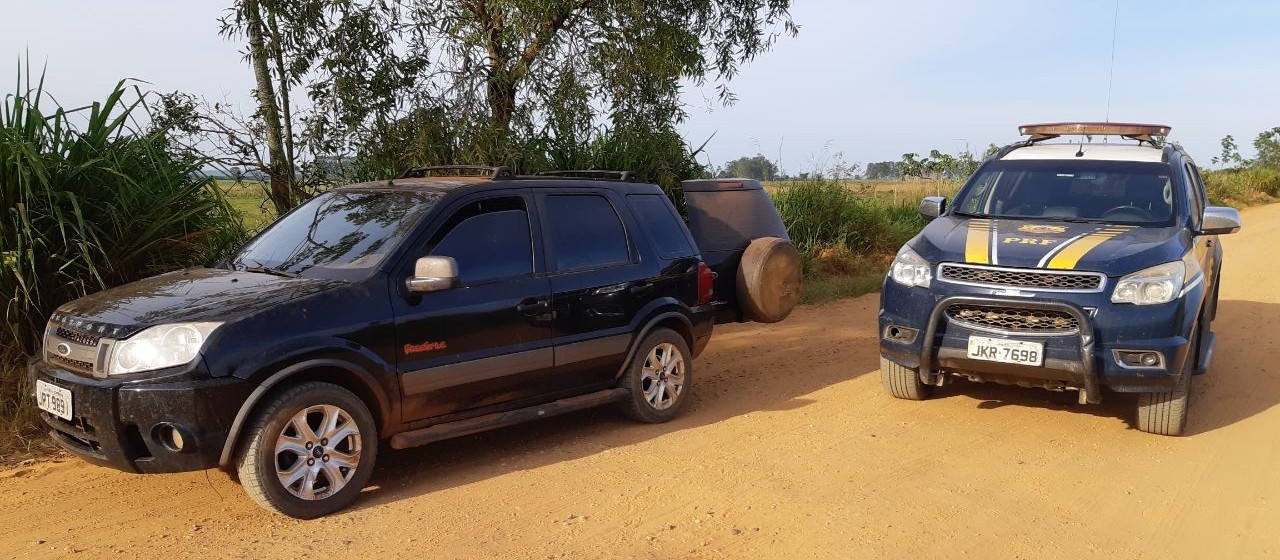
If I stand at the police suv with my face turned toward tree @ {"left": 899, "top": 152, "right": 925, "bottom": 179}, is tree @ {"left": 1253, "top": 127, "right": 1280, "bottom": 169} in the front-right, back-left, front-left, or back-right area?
front-right

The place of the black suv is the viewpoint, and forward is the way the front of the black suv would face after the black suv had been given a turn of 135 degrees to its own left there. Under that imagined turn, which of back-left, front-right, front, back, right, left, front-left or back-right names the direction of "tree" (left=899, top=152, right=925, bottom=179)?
front-left

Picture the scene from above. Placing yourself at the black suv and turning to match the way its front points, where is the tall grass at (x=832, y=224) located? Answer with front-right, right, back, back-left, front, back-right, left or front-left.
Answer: back

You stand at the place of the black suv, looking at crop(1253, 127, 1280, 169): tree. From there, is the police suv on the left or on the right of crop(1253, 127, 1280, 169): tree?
right

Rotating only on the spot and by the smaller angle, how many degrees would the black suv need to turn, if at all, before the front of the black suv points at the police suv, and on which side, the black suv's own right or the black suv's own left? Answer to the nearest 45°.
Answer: approximately 135° to the black suv's own left

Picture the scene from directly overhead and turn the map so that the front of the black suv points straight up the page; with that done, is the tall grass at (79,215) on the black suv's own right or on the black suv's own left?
on the black suv's own right

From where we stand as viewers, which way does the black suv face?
facing the viewer and to the left of the viewer

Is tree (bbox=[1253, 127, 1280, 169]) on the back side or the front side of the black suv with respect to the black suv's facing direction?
on the back side
